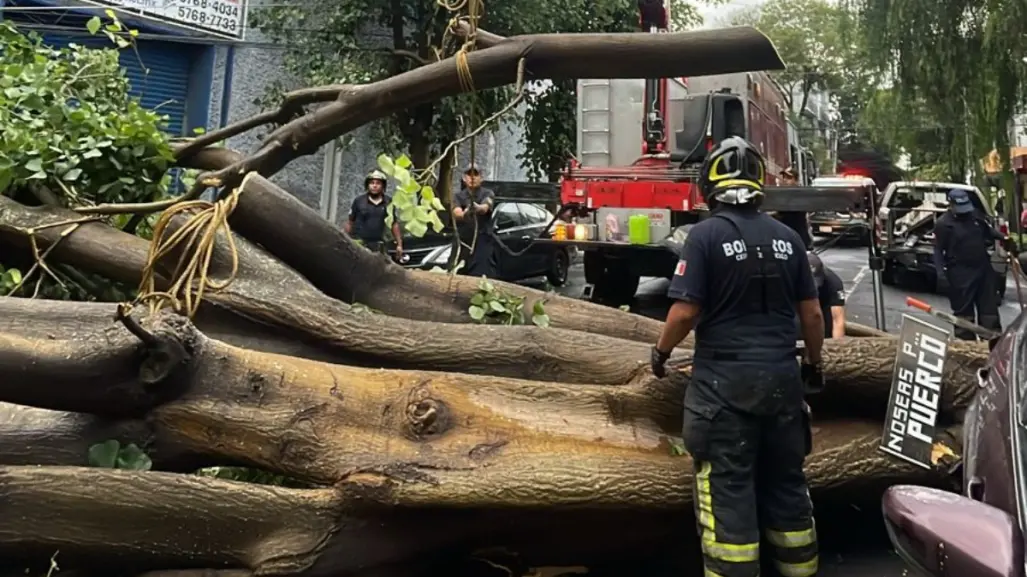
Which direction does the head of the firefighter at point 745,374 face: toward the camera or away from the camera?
away from the camera

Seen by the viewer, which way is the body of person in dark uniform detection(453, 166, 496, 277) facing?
toward the camera

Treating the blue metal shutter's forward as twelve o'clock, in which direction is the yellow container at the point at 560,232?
The yellow container is roughly at 11 o'clock from the blue metal shutter.

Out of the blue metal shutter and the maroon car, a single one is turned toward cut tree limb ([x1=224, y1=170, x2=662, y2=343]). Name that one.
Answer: the blue metal shutter

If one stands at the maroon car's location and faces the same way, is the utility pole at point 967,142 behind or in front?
behind

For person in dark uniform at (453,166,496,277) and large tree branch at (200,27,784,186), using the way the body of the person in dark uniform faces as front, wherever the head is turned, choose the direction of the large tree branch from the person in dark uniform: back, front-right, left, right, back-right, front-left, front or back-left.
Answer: front

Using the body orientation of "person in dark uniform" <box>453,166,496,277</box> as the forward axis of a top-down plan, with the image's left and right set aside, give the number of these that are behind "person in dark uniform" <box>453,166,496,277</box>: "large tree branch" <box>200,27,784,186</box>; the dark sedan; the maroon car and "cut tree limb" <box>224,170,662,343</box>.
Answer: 1

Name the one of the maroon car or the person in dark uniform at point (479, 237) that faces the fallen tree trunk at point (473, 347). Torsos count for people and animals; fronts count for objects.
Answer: the person in dark uniform

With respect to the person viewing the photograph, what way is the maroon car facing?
facing the viewer

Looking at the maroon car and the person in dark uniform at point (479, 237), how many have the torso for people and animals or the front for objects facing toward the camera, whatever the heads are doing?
2

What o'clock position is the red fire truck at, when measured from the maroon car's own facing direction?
The red fire truck is roughly at 5 o'clock from the maroon car.

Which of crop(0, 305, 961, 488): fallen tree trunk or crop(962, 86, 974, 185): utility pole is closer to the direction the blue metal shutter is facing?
the fallen tree trunk
